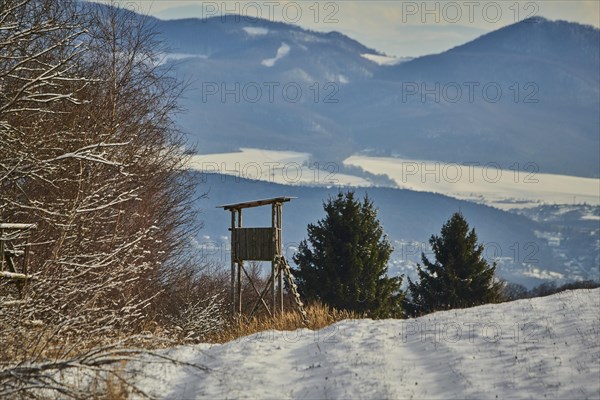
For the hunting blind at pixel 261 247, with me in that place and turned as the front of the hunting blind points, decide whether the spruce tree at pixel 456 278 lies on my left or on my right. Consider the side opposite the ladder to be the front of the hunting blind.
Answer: on my right

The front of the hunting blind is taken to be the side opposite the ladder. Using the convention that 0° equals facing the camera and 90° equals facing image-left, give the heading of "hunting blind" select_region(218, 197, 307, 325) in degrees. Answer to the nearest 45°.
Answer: approximately 90°

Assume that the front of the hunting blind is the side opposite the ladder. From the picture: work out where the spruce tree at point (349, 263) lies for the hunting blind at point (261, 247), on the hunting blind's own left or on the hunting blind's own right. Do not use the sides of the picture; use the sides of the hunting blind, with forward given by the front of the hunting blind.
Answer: on the hunting blind's own right

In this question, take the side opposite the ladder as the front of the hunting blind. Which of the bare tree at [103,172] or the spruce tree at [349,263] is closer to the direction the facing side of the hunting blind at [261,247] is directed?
the bare tree

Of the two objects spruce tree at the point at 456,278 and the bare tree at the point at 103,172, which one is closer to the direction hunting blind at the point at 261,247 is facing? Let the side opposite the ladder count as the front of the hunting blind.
the bare tree
